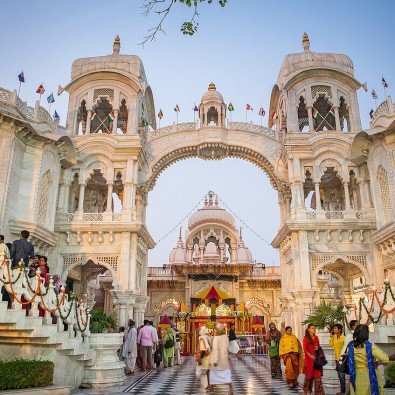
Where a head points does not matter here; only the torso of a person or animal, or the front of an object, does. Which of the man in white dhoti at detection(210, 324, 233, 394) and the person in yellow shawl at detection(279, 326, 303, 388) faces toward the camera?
the person in yellow shawl

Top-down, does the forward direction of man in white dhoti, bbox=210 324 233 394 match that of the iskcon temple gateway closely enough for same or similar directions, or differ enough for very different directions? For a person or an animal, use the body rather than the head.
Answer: very different directions

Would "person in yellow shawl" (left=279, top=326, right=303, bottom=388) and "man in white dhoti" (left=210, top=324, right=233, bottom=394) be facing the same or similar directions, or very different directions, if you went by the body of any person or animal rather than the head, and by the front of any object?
very different directions

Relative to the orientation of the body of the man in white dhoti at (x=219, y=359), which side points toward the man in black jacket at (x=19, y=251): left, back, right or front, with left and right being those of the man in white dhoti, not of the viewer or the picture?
left

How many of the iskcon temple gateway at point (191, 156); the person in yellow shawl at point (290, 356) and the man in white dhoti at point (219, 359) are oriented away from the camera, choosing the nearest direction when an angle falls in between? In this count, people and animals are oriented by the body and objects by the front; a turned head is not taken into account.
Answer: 1

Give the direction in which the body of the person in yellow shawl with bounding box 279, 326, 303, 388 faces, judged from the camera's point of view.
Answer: toward the camera

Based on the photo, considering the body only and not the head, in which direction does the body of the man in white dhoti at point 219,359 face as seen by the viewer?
away from the camera

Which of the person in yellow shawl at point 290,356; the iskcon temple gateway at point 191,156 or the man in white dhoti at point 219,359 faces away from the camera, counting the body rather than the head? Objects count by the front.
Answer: the man in white dhoti
